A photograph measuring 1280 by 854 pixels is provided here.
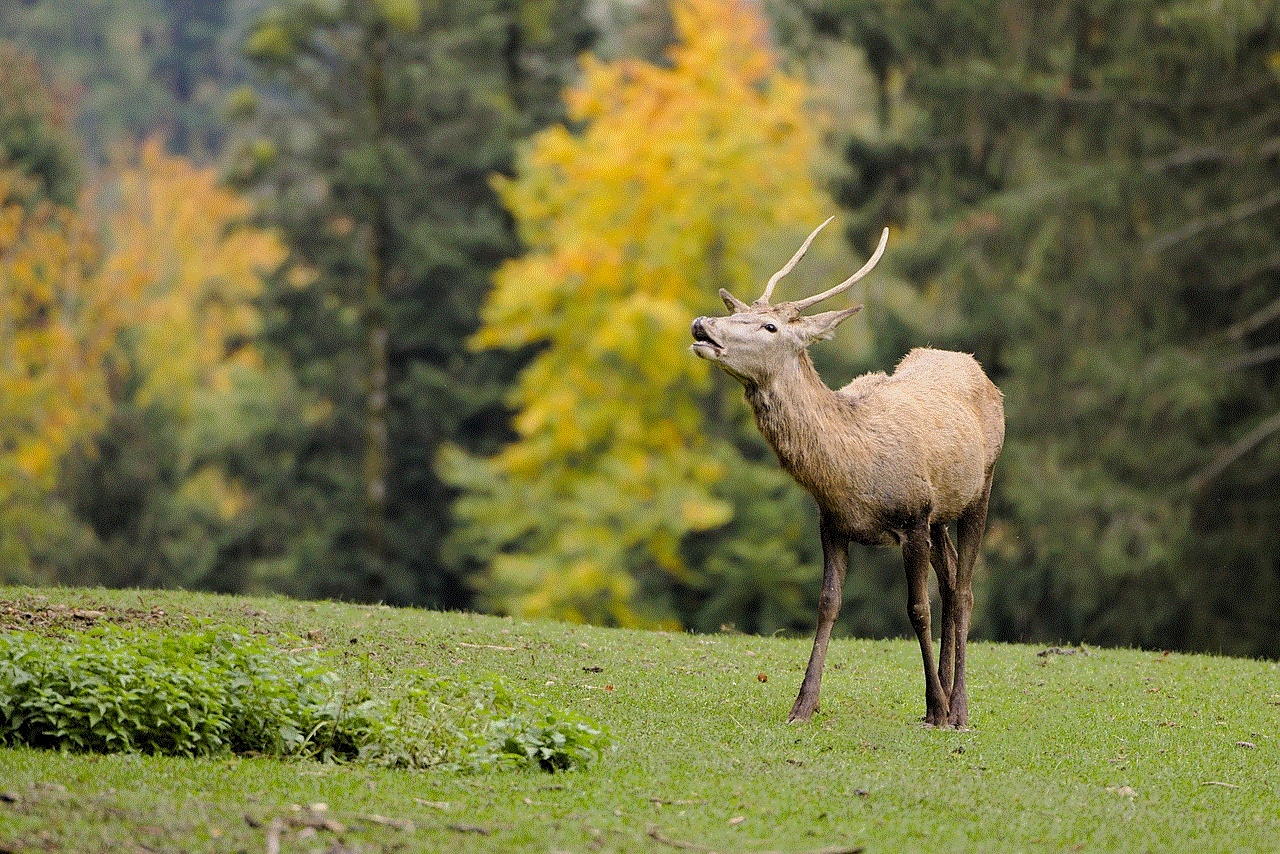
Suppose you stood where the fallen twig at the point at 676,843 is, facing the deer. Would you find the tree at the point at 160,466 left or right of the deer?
left

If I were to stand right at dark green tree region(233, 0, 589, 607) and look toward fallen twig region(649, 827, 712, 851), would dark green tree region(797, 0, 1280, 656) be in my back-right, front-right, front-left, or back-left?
front-left

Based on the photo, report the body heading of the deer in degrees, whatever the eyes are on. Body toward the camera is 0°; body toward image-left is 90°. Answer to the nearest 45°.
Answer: approximately 45°

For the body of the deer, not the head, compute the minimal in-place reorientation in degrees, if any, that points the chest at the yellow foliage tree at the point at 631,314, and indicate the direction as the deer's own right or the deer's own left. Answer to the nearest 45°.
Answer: approximately 135° to the deer's own right

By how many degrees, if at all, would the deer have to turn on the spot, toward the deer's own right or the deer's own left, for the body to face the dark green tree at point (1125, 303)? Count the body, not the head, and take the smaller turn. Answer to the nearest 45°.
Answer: approximately 135° to the deer's own right

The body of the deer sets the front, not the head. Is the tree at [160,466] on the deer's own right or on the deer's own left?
on the deer's own right

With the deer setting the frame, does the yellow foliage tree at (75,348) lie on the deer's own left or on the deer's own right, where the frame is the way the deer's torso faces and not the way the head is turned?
on the deer's own right

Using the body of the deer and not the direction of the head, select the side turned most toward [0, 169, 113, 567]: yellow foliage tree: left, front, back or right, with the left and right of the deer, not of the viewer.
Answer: right

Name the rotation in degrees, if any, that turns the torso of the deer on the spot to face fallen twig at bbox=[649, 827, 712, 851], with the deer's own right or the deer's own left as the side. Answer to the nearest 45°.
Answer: approximately 45° to the deer's own left

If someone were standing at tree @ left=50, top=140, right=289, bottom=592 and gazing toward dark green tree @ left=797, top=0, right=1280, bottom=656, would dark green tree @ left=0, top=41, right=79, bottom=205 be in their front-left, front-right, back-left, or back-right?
back-left

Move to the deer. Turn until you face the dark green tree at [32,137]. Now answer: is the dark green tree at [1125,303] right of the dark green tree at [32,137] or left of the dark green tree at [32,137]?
right

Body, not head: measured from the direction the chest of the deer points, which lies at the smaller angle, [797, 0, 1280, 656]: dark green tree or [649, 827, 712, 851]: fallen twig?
the fallen twig

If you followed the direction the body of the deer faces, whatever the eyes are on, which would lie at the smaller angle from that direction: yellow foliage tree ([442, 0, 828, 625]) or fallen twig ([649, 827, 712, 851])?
the fallen twig

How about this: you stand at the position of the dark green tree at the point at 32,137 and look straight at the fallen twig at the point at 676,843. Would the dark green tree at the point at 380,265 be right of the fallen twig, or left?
left
